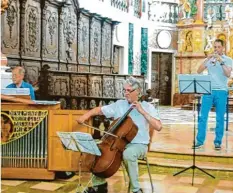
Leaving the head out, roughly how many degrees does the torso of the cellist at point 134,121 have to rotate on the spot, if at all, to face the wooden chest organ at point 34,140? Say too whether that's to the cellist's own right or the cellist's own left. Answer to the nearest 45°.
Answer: approximately 90° to the cellist's own right

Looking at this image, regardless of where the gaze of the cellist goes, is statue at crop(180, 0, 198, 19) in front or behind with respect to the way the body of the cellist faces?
behind

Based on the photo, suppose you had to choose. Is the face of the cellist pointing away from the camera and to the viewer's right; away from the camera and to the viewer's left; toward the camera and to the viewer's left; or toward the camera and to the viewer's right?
toward the camera and to the viewer's left

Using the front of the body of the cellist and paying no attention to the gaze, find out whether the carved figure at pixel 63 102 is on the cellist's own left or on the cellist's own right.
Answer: on the cellist's own right

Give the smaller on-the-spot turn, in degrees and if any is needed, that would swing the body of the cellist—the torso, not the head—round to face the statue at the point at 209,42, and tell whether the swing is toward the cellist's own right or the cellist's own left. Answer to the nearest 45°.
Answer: approximately 135° to the cellist's own right
